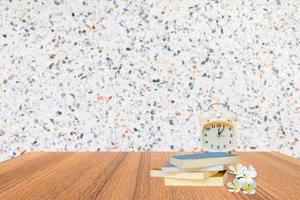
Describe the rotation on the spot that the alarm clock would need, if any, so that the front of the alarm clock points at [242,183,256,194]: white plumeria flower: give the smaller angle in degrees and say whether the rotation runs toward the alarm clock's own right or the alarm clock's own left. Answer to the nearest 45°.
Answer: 0° — it already faces it

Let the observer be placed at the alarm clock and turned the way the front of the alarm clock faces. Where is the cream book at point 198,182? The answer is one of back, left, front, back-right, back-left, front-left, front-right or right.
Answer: front

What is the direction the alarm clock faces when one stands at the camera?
facing the viewer

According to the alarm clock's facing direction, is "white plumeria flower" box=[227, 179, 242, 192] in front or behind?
in front
